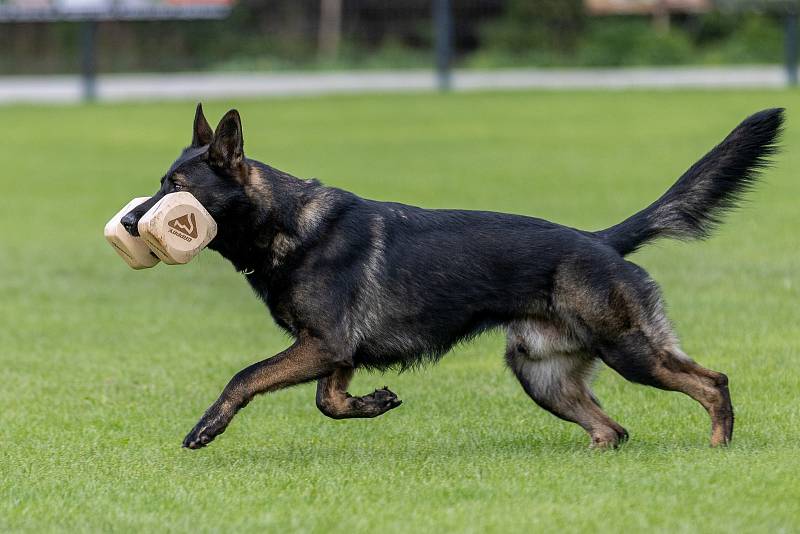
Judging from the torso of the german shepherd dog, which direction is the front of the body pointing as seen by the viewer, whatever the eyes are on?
to the viewer's left
